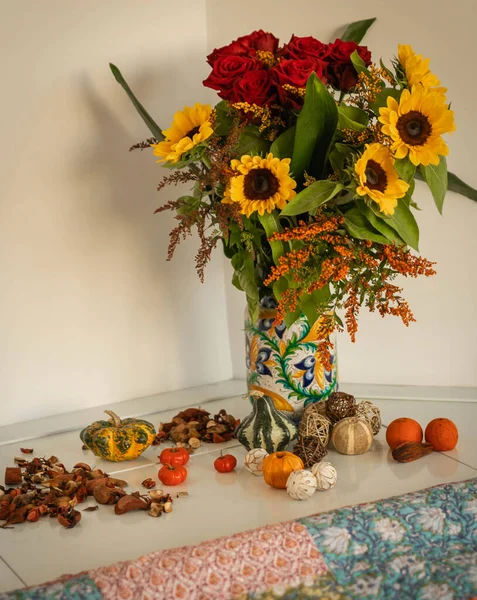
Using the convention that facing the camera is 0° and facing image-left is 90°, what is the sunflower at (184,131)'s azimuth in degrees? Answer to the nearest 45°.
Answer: approximately 45°
